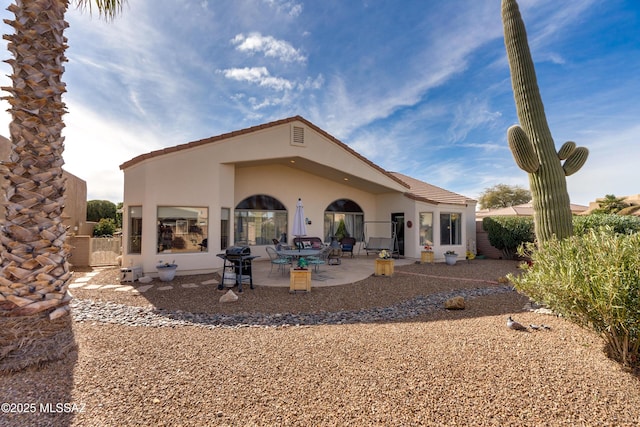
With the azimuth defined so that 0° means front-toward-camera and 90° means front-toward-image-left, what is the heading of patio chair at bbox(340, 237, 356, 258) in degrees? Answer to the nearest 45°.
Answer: approximately 0°

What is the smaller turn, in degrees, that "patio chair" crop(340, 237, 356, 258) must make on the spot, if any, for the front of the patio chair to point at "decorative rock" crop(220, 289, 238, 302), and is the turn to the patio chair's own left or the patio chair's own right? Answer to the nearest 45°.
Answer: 0° — it already faces it

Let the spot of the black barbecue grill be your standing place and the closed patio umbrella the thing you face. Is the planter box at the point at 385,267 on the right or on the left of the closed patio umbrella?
right

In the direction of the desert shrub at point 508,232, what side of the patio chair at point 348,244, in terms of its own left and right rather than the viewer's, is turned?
left

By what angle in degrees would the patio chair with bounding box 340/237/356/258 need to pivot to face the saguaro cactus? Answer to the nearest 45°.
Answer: approximately 45° to its left

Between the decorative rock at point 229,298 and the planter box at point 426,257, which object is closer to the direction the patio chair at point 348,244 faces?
the decorative rock

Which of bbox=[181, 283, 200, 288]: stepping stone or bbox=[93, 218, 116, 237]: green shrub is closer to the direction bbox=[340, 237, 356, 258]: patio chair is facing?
the stepping stone

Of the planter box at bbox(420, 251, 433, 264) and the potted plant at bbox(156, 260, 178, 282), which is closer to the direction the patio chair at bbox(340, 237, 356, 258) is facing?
the potted plant

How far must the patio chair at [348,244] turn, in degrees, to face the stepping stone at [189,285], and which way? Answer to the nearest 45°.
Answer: approximately 45° to its right

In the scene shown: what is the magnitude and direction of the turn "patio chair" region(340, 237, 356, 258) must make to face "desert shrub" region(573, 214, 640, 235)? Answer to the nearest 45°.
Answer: approximately 90° to its left
